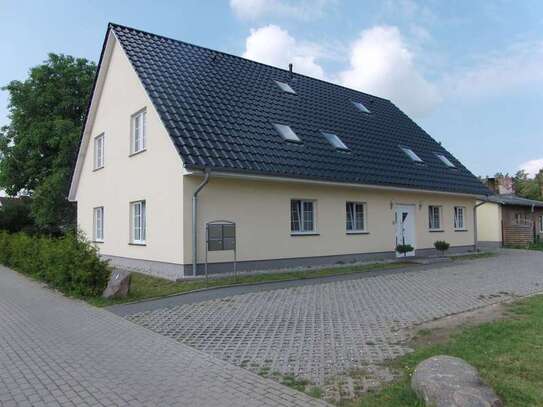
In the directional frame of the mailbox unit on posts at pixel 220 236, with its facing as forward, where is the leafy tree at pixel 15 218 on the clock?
The leafy tree is roughly at 5 o'clock from the mailbox unit on posts.

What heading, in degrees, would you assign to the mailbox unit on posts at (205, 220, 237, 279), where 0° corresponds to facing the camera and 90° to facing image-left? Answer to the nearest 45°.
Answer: approximately 0°

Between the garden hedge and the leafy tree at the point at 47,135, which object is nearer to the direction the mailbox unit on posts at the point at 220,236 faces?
the garden hedge

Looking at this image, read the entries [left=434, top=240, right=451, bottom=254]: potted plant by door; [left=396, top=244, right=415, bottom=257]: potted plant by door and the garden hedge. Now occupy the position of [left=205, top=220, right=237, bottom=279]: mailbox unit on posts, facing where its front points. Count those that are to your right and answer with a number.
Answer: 1

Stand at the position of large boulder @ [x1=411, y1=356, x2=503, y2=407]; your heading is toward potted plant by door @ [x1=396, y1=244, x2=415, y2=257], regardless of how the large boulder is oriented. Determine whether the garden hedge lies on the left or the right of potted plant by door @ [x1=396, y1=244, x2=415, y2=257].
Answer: left

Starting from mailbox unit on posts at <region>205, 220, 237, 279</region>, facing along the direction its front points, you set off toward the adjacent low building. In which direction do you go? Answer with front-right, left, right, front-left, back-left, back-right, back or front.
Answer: back-left

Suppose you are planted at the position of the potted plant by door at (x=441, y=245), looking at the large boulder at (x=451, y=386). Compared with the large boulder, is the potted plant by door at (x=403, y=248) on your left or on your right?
right

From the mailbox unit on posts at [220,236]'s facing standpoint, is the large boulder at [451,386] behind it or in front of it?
in front

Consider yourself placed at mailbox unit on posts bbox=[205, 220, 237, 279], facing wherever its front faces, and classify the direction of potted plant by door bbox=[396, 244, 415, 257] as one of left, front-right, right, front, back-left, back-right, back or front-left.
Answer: back-left

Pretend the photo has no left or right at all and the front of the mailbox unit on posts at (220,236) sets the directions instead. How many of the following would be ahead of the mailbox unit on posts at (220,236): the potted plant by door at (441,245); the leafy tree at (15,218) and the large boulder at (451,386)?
1

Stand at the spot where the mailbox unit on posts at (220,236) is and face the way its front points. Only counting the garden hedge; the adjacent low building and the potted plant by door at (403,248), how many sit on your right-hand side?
1

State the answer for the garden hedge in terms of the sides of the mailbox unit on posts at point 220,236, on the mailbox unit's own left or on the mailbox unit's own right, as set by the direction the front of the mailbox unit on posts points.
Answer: on the mailbox unit's own right

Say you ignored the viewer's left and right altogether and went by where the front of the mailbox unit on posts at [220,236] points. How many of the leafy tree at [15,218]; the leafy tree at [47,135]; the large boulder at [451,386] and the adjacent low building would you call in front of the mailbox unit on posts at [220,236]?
1
